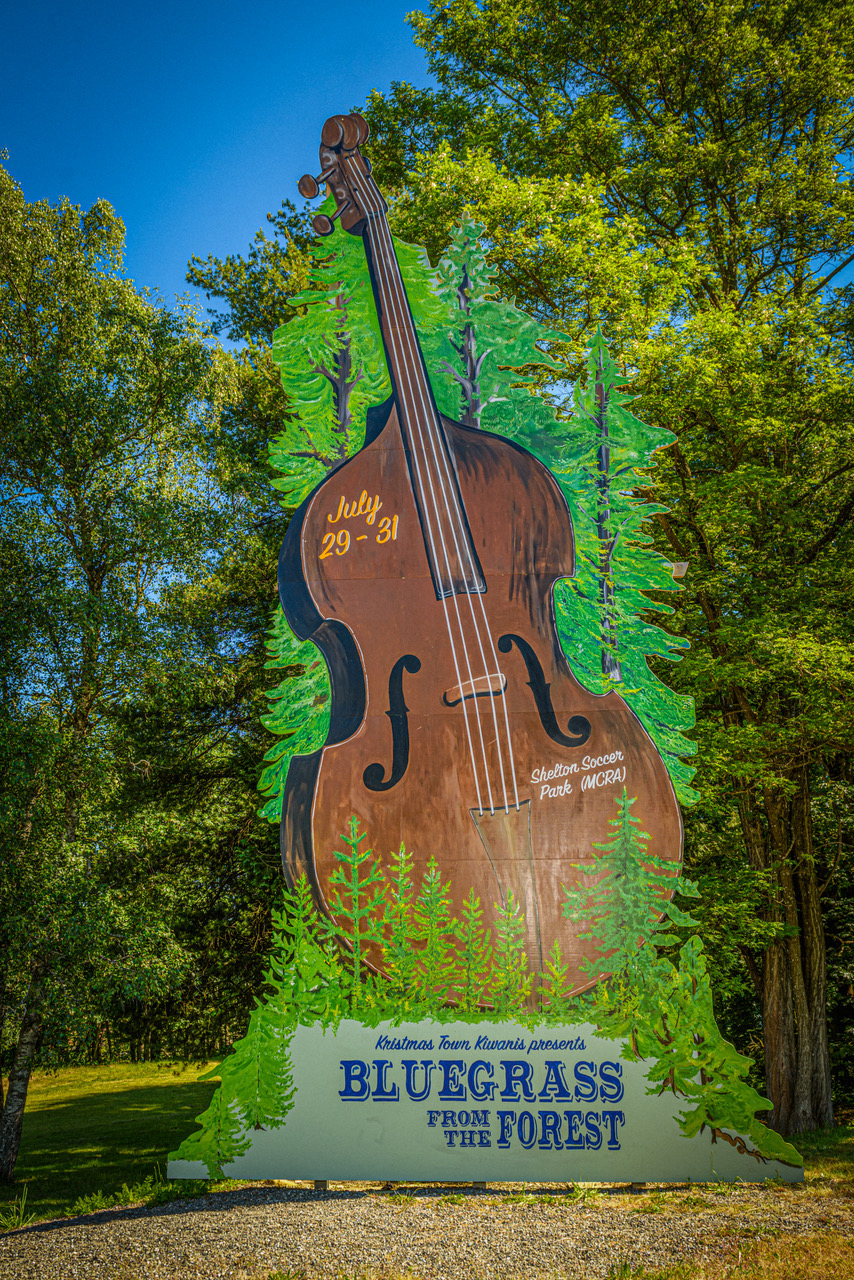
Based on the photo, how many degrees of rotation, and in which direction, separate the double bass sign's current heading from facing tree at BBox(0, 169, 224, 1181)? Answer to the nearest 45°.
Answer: approximately 135° to its right

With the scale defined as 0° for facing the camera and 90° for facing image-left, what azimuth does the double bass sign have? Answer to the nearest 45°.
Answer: approximately 0°
